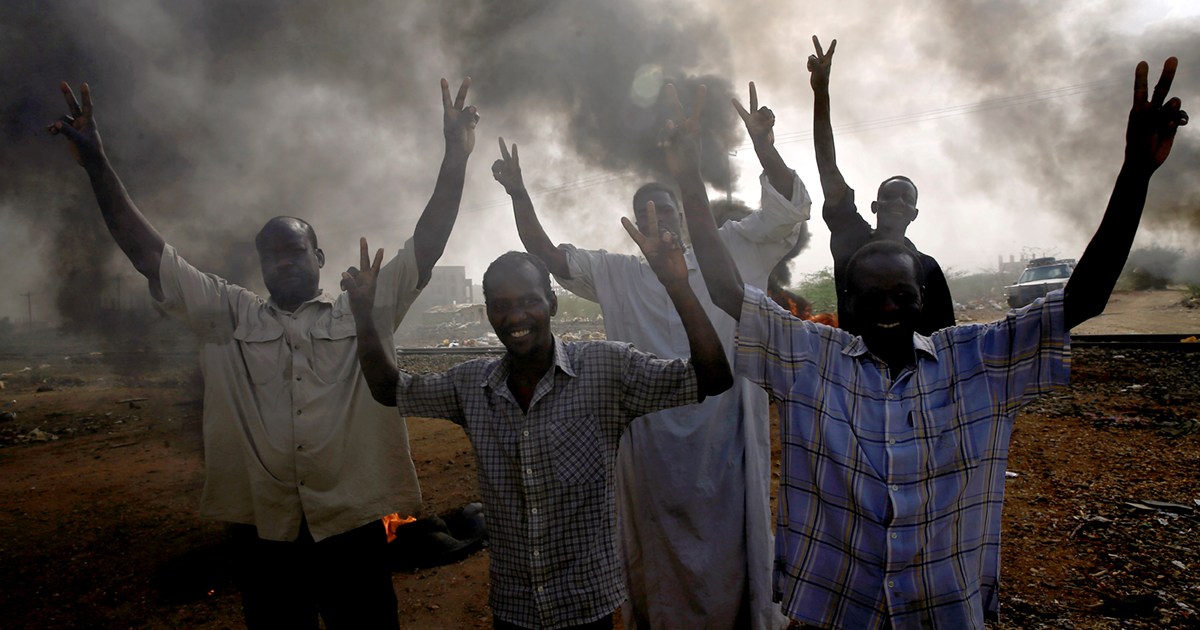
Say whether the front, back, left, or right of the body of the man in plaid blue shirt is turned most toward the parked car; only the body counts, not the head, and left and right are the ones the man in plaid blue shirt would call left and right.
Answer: back

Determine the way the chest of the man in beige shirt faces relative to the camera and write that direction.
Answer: toward the camera

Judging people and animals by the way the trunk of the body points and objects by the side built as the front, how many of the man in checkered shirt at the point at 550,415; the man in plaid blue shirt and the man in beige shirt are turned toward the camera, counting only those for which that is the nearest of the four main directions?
3

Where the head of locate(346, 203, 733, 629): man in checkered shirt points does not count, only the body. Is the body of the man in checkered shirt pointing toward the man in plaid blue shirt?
no

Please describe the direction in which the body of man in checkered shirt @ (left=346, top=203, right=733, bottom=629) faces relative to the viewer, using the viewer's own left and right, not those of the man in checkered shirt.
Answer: facing the viewer

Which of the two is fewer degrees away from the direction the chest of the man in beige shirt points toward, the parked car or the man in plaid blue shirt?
the man in plaid blue shirt

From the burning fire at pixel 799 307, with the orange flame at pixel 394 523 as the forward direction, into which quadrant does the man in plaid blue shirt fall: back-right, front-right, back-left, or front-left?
front-left

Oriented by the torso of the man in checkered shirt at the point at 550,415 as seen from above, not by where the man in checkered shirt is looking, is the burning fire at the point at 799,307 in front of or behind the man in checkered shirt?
behind

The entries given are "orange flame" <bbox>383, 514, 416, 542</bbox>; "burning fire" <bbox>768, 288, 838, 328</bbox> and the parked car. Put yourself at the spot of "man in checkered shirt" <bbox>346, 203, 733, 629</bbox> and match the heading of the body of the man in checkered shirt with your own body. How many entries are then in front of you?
0

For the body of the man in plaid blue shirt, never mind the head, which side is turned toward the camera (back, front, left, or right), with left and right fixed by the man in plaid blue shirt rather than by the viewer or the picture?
front

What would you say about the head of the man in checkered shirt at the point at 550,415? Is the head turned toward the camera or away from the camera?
toward the camera

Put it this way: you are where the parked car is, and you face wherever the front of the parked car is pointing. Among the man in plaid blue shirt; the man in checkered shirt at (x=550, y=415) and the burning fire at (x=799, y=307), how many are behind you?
0

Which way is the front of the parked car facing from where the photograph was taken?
facing the viewer and to the left of the viewer

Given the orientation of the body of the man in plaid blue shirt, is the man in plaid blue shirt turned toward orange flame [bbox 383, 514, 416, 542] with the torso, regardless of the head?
no

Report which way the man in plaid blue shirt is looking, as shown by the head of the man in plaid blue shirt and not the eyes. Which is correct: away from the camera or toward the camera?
toward the camera

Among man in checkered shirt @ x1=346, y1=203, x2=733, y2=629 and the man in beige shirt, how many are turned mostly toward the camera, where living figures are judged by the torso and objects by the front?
2

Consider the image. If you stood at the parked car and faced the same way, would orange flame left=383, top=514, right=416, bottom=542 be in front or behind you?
in front
